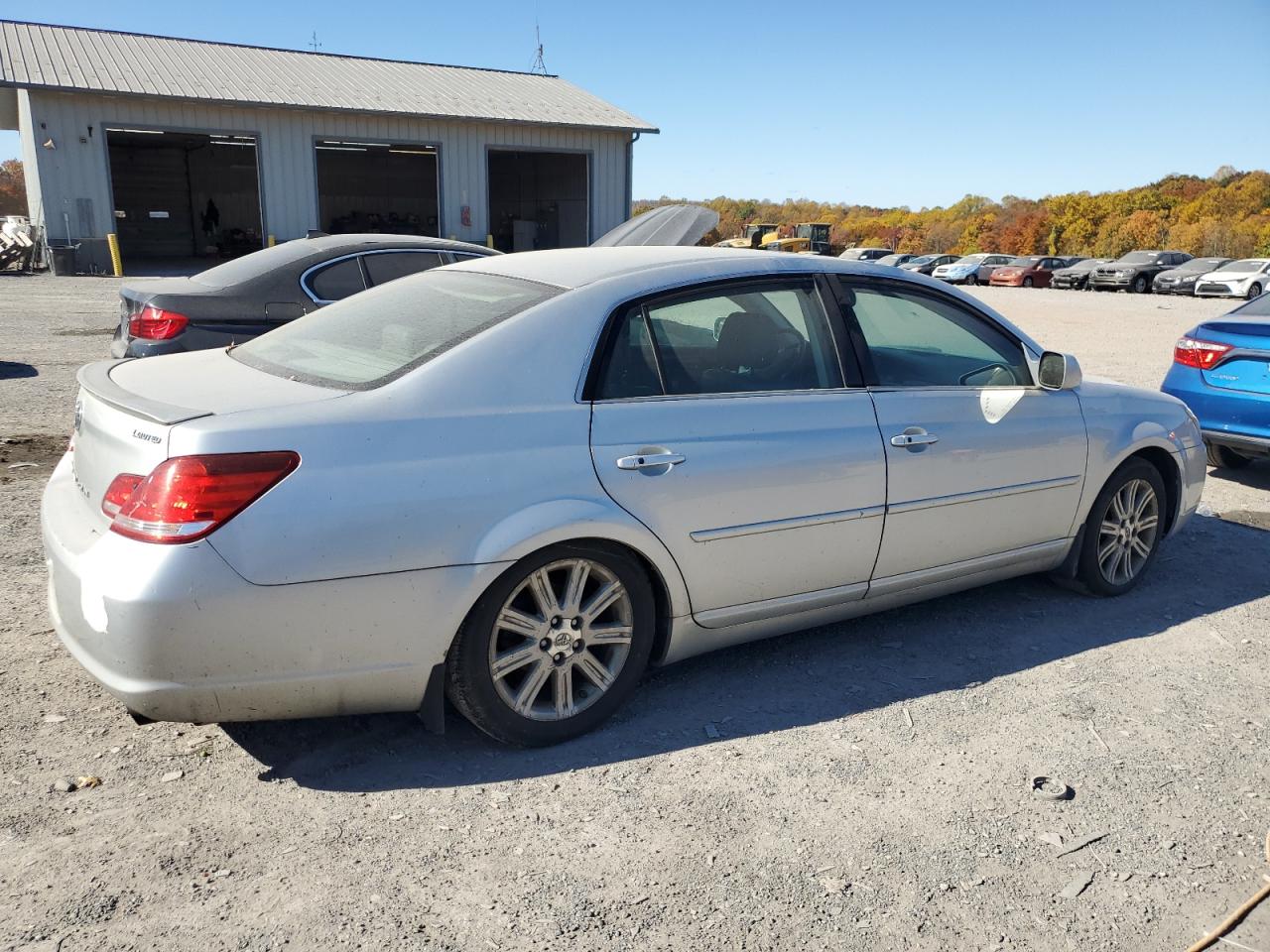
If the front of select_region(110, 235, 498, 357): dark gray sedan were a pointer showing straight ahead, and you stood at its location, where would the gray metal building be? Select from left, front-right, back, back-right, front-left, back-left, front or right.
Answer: front-left

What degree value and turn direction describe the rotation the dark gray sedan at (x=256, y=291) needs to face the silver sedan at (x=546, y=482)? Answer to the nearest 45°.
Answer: approximately 135° to its right

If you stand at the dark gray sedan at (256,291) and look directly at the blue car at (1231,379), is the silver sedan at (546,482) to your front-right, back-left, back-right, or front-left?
front-right

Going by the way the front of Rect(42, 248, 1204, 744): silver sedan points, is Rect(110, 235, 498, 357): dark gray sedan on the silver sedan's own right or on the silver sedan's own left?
on the silver sedan's own left

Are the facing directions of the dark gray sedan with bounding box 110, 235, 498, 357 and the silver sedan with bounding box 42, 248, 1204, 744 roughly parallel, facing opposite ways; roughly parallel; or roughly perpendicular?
roughly parallel

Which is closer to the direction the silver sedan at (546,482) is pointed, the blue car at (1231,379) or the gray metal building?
the blue car

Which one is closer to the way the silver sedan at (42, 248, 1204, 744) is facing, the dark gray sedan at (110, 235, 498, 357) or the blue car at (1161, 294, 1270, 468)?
the blue car

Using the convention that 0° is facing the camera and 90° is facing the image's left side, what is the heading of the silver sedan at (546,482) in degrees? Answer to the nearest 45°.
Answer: approximately 225°

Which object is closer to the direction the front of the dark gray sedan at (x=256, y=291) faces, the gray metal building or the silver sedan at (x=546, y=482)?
the gray metal building

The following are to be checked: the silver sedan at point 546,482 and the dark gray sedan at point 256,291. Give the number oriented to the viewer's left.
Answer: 0

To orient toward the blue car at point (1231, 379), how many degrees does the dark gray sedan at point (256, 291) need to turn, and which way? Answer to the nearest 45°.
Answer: approximately 90° to its right

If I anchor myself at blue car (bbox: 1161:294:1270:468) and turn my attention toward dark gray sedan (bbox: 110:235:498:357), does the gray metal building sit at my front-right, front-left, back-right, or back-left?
front-right

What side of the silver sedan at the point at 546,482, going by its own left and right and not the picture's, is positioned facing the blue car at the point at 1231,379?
front

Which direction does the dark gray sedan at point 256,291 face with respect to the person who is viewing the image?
facing away from the viewer and to the right of the viewer

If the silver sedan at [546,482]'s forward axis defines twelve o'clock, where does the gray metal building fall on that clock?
The gray metal building is roughly at 10 o'clock from the silver sedan.
